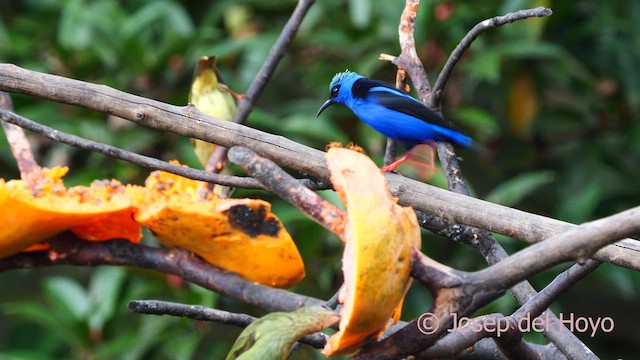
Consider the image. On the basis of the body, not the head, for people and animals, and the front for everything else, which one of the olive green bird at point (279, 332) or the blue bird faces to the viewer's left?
the blue bird

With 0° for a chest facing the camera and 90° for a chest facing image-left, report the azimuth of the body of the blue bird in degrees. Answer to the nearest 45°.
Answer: approximately 90°

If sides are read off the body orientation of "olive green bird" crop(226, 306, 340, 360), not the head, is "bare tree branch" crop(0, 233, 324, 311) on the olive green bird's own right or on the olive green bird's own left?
on the olive green bird's own left

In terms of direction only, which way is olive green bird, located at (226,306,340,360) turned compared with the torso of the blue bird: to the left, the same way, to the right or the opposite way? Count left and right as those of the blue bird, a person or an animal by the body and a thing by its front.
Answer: the opposite way

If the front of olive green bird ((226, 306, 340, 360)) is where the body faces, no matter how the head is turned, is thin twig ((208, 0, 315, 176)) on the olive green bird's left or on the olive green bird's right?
on the olive green bird's left

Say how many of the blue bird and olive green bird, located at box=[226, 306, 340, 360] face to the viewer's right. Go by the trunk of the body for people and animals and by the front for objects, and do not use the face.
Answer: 1

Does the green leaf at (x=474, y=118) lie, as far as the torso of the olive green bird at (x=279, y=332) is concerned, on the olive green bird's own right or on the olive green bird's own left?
on the olive green bird's own left

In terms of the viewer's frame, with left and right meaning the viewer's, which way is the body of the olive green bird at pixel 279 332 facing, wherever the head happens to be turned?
facing to the right of the viewer
